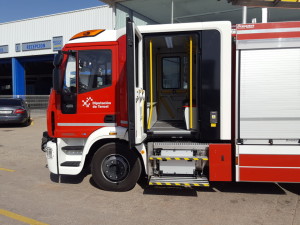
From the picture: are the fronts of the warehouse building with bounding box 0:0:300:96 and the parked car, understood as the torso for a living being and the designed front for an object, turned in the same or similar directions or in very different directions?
very different directions

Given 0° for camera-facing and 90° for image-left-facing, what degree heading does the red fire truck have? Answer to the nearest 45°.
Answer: approximately 90°

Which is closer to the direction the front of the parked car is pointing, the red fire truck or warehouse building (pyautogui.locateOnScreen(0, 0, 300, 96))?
the warehouse building

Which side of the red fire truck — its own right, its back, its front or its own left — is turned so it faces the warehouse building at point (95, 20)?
right

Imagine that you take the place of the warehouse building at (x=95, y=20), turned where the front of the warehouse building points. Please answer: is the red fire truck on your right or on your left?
on your left

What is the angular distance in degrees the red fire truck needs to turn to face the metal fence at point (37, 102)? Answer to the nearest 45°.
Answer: approximately 45° to its right
